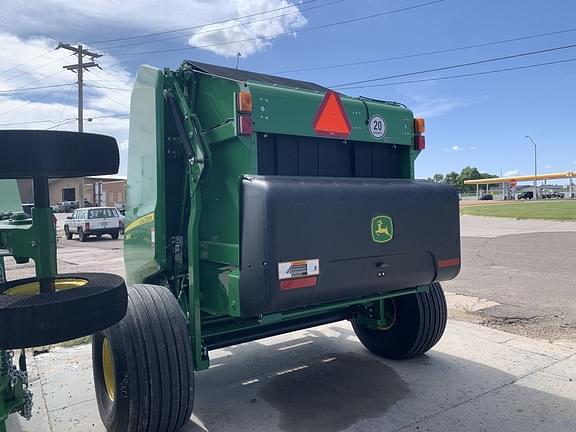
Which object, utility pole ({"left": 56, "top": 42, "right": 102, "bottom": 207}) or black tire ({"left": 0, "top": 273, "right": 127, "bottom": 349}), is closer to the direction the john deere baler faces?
the utility pole

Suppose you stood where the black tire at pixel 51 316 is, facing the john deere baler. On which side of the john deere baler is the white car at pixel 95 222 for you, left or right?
left

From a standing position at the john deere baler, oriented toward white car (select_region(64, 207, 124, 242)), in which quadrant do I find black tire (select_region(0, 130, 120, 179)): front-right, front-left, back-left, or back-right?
back-left

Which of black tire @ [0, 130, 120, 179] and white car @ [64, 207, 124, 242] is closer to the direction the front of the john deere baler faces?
the white car

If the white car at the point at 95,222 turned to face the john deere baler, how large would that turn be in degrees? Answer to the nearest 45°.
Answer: approximately 135° to its left

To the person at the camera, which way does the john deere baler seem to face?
facing away from the viewer and to the left of the viewer

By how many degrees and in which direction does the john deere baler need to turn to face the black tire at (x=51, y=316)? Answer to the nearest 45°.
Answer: approximately 90° to its left

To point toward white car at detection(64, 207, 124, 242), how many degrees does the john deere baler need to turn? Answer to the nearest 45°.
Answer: approximately 45° to its right

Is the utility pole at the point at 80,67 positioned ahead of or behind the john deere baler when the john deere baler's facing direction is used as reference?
ahead
